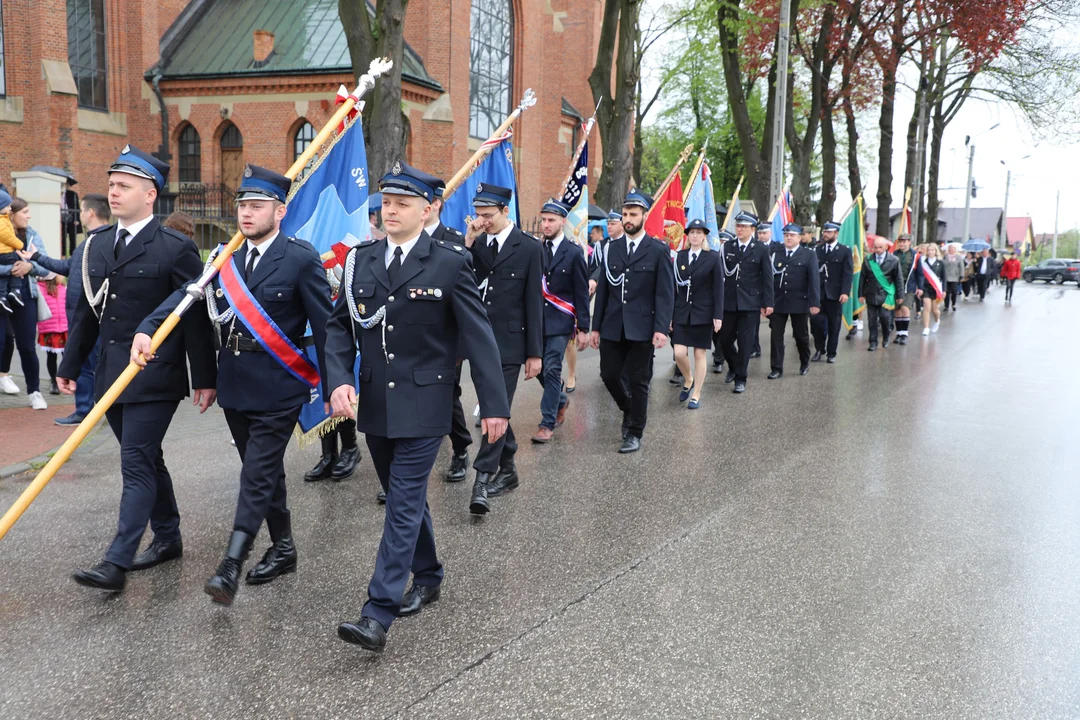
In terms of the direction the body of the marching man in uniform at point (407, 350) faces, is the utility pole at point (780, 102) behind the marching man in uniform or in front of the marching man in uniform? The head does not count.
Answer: behind

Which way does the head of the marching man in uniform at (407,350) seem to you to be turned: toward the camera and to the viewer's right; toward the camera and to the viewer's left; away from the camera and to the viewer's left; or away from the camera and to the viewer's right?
toward the camera and to the viewer's left

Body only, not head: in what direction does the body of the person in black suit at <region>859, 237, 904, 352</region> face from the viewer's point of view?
toward the camera

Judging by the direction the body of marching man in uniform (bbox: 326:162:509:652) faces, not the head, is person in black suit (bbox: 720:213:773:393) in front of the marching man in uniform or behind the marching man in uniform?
behind

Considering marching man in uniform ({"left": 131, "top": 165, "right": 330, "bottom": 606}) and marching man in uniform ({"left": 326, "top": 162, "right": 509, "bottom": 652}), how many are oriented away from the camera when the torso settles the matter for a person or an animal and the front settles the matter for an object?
0

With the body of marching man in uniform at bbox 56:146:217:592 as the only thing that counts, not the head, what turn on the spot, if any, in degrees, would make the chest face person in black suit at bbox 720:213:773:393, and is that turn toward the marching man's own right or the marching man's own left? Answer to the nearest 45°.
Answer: approximately 180°

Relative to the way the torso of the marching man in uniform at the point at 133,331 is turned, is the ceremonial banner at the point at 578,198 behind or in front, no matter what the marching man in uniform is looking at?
behind

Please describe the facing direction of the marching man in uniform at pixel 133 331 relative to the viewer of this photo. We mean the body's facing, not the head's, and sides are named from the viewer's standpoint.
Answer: facing the viewer and to the left of the viewer

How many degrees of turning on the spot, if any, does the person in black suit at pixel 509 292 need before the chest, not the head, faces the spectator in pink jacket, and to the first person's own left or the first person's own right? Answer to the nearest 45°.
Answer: approximately 90° to the first person's own right

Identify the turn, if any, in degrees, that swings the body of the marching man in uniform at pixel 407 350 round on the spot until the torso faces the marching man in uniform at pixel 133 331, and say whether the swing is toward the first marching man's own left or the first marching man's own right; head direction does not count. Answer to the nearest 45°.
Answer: approximately 90° to the first marching man's own right

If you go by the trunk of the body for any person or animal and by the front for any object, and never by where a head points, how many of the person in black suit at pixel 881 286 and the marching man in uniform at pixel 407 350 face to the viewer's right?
0
